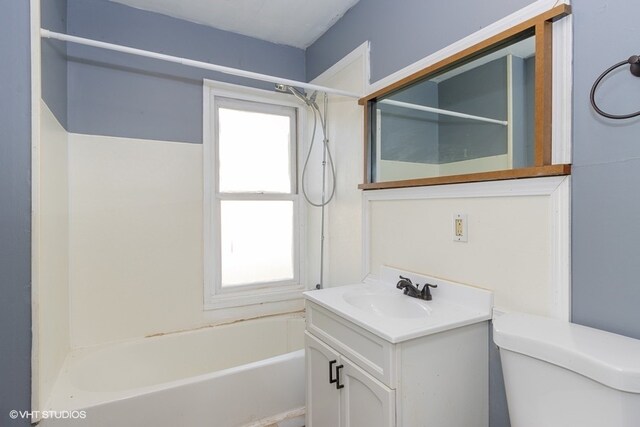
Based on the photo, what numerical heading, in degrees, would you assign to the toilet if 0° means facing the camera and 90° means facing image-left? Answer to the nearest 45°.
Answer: approximately 45°

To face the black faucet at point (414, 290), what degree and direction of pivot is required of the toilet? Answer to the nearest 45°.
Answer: approximately 90° to its right

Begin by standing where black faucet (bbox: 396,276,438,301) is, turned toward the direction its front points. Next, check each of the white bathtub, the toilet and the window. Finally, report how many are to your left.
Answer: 1

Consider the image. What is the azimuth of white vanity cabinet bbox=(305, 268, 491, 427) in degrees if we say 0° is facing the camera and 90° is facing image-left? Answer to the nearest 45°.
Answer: approximately 45°

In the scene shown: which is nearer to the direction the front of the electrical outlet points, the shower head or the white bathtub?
the white bathtub

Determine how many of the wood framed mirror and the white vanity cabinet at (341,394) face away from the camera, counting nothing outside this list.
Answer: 0

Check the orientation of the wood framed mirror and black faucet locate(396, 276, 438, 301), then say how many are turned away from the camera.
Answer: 0

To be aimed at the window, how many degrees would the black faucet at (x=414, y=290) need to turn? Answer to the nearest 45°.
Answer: approximately 90° to its right

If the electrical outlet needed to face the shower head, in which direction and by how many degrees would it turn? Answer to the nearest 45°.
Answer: approximately 90° to its right

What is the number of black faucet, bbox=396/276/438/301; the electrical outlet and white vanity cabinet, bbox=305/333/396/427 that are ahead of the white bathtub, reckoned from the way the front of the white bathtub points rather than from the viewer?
3
